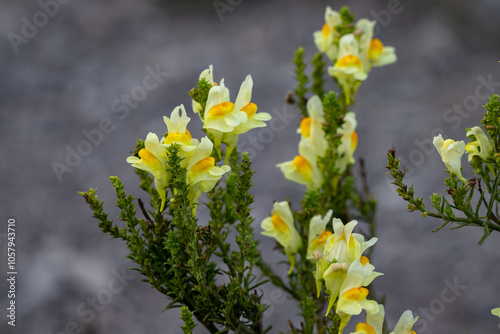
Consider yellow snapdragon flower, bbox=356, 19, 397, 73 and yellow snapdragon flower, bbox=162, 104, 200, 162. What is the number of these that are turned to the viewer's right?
1

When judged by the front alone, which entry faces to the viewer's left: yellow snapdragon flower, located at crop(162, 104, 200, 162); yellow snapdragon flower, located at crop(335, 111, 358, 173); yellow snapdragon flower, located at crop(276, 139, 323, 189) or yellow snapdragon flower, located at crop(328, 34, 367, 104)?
yellow snapdragon flower, located at crop(276, 139, 323, 189)

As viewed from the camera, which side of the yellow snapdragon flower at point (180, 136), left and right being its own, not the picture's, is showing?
front

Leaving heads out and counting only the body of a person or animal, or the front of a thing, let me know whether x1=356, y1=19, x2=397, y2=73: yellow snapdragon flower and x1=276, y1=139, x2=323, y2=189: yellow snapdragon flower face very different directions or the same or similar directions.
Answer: very different directions

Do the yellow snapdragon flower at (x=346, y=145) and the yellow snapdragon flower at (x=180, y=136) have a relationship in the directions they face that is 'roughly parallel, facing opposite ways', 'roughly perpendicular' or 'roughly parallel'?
roughly perpendicular

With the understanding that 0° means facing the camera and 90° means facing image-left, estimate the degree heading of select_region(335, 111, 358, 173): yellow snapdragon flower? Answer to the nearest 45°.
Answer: approximately 270°

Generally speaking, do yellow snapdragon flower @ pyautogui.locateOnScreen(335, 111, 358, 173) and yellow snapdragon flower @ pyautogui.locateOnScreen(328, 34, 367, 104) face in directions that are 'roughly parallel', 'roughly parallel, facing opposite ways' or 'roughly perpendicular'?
roughly perpendicular

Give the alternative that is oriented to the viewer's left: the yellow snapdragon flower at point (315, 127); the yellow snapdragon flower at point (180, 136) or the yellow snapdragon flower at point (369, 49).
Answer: the yellow snapdragon flower at point (315, 127)

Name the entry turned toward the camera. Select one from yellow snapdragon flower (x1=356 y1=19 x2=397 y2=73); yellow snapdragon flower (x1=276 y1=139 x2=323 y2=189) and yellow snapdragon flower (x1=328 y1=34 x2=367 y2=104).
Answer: yellow snapdragon flower (x1=328 y1=34 x2=367 y2=104)

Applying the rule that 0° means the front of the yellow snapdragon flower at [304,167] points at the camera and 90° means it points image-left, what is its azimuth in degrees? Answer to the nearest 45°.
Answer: approximately 90°

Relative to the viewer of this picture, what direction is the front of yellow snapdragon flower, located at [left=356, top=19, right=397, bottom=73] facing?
facing to the right of the viewer

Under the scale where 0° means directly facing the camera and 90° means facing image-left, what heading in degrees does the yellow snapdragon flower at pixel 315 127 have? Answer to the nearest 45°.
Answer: approximately 90°
